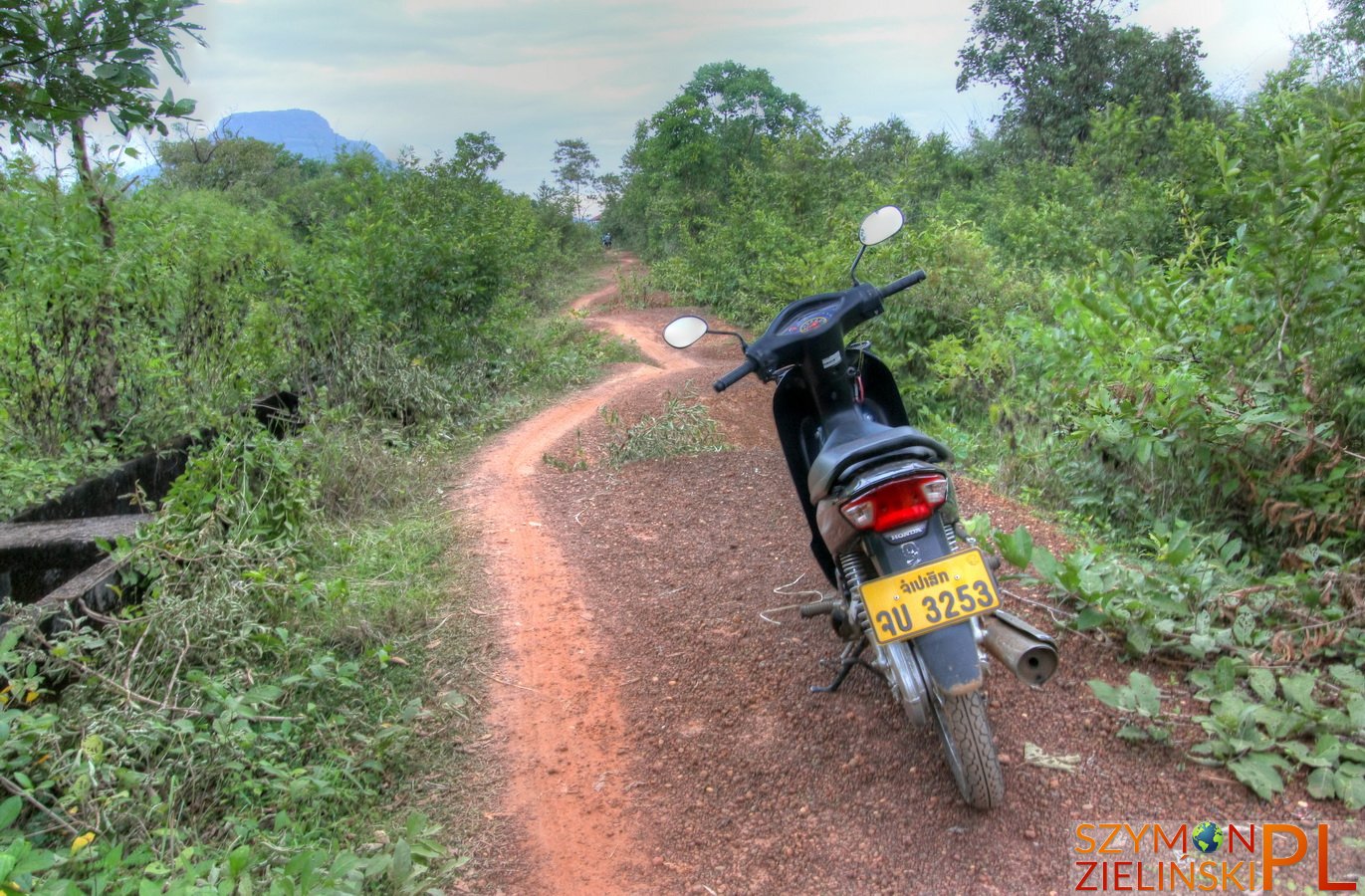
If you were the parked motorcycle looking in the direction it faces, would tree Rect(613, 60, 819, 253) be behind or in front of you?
in front

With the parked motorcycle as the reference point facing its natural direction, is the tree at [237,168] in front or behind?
in front

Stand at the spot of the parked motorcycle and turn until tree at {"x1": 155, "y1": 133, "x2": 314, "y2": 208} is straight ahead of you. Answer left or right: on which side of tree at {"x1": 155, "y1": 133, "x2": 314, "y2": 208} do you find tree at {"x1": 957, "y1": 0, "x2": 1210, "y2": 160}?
right

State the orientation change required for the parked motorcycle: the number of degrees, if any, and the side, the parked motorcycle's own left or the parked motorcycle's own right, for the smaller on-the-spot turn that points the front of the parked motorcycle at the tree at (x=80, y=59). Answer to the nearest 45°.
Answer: approximately 90° to the parked motorcycle's own left

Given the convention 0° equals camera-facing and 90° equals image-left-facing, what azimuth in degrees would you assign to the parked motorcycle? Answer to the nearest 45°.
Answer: approximately 180°

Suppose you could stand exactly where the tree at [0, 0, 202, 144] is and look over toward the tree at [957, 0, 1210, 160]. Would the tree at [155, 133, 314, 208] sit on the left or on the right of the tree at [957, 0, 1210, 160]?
left

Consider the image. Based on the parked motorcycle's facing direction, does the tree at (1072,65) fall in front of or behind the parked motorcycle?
in front
